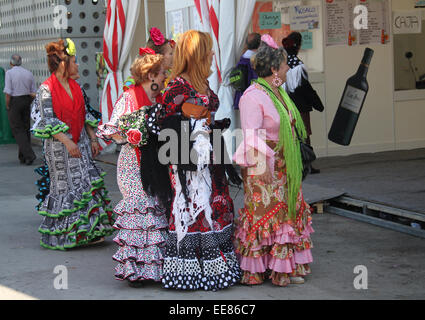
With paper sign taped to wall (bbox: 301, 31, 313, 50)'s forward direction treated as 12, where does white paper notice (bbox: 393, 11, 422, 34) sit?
The white paper notice is roughly at 8 o'clock from the paper sign taped to wall.

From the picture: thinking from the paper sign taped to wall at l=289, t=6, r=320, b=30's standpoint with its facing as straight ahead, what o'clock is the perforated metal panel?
The perforated metal panel is roughly at 4 o'clock from the paper sign taped to wall.

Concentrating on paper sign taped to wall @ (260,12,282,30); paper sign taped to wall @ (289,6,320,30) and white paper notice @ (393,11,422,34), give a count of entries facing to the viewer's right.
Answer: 0

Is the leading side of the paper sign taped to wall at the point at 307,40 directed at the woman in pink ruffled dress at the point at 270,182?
yes

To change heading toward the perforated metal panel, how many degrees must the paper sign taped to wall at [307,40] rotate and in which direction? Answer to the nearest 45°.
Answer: approximately 135° to its right

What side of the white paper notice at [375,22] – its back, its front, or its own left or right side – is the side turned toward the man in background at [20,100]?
right

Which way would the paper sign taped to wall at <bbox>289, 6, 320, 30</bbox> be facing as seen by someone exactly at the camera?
facing the viewer

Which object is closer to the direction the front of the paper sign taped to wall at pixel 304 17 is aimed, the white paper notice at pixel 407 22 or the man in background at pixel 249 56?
the man in background

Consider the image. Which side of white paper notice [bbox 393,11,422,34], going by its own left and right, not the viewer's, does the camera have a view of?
front

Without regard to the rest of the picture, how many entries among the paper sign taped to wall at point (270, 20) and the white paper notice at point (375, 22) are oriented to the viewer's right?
0
